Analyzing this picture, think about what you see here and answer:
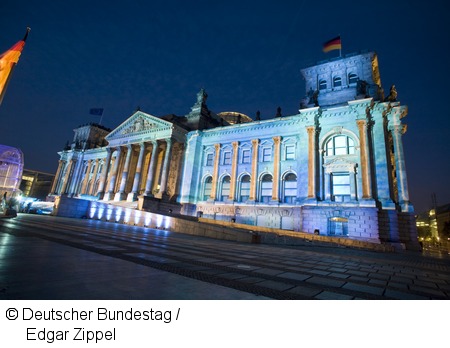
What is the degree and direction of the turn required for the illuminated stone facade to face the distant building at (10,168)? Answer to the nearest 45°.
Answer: approximately 45° to its right

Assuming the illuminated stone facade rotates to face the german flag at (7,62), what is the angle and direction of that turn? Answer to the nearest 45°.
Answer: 0° — it already faces it

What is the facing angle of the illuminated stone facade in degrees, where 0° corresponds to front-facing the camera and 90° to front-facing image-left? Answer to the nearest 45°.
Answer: approximately 45°

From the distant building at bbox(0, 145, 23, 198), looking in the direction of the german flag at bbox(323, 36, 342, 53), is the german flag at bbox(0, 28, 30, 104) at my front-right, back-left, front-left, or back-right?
front-right
